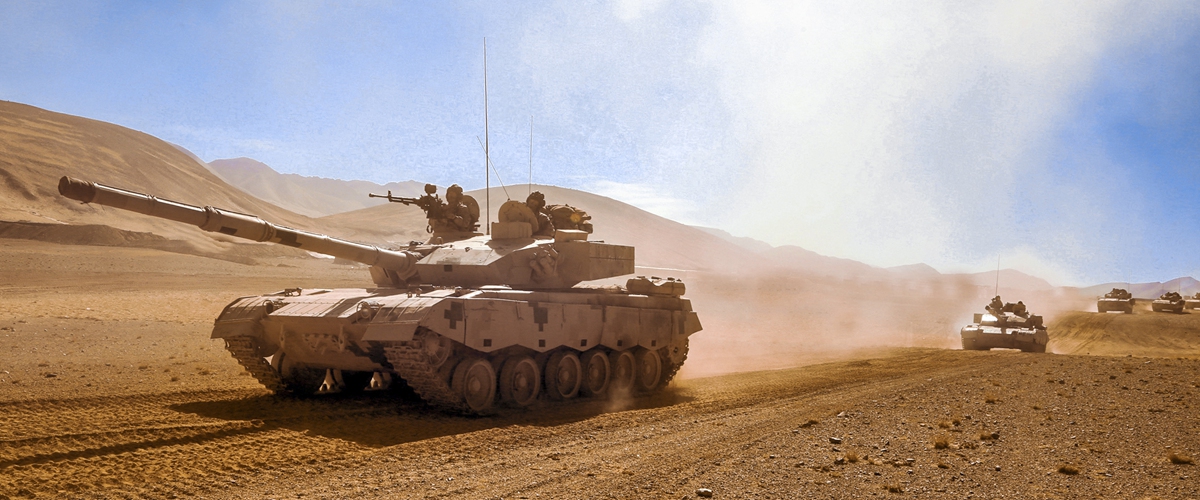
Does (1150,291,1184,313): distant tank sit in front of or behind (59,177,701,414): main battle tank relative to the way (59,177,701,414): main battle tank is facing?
behind

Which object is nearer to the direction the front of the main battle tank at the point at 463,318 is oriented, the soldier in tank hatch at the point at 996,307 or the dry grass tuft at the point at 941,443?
the dry grass tuft

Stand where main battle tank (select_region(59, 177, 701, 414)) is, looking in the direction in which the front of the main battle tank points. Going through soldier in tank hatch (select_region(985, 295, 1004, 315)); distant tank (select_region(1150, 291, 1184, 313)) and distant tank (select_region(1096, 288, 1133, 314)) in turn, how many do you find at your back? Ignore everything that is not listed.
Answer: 3

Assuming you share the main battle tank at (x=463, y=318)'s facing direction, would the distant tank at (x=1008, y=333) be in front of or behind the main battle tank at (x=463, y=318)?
behind

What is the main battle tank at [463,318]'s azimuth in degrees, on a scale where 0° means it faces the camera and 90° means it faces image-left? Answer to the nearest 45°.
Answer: approximately 45°

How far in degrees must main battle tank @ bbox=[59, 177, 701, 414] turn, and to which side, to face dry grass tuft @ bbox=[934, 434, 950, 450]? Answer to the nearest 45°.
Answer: approximately 90° to its left

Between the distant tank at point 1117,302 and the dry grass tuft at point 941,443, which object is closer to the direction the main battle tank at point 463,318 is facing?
the dry grass tuft

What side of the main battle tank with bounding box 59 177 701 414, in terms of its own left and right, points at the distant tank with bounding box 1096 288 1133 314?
back
